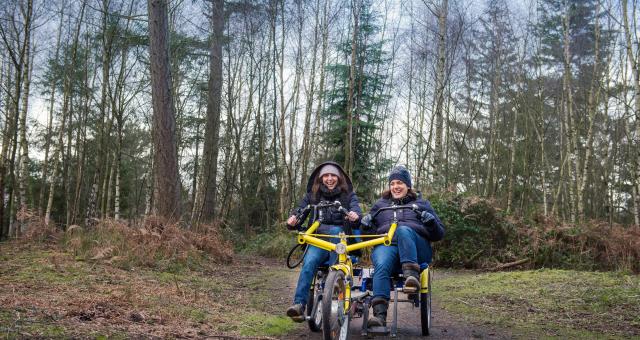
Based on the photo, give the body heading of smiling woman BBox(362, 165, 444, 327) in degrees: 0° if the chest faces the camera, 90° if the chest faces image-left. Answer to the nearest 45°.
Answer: approximately 45°

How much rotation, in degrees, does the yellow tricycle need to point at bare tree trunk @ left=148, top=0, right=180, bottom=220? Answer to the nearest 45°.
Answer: approximately 135° to its right

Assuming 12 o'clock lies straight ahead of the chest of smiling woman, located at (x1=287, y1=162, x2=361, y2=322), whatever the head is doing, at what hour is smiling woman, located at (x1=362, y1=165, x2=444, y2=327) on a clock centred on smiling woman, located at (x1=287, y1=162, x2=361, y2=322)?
smiling woman, located at (x1=362, y1=165, x2=444, y2=327) is roughly at 10 o'clock from smiling woman, located at (x1=287, y1=162, x2=361, y2=322).

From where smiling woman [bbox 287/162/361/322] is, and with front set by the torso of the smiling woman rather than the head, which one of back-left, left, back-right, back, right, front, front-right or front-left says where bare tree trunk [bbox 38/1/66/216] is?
back-right
